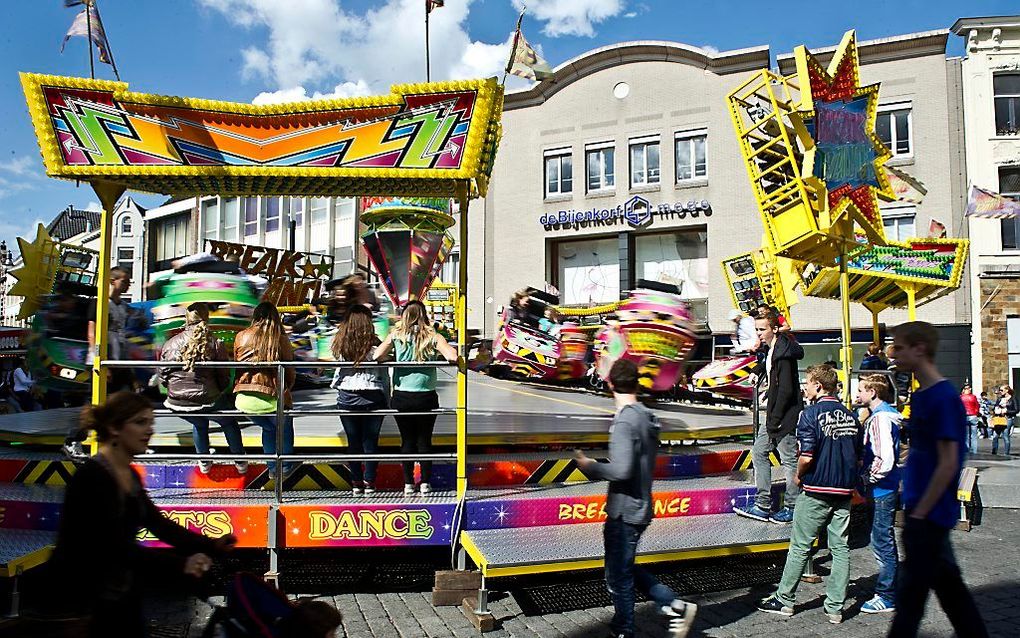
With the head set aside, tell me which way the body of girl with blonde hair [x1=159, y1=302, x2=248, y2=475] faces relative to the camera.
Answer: away from the camera

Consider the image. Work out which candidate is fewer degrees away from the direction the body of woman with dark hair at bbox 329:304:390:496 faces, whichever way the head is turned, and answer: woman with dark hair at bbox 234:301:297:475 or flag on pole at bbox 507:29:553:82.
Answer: the flag on pole

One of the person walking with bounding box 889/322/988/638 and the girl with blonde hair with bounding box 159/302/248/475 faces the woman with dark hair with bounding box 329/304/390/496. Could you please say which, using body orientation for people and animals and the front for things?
the person walking

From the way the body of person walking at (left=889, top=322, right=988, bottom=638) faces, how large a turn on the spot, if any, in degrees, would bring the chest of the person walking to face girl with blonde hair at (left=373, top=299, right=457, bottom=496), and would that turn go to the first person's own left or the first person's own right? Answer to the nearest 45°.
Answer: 0° — they already face them

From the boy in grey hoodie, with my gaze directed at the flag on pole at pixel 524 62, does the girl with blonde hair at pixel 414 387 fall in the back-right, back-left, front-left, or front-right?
front-left

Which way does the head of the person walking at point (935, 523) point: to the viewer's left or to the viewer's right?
to the viewer's left

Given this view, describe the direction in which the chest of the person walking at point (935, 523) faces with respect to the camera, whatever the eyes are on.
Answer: to the viewer's left

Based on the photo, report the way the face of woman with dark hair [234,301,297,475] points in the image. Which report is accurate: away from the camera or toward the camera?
away from the camera

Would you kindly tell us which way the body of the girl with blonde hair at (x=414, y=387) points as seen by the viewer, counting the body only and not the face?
away from the camera

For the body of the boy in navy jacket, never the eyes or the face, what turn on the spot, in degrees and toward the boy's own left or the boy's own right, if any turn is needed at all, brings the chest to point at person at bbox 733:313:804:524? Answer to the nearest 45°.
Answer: approximately 45° to the boy's own right

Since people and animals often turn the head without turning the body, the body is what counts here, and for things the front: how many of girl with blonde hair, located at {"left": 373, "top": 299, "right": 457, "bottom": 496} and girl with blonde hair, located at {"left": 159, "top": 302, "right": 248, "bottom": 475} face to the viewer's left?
0

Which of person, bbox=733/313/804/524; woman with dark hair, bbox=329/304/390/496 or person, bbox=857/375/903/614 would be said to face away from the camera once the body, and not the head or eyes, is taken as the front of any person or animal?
the woman with dark hair

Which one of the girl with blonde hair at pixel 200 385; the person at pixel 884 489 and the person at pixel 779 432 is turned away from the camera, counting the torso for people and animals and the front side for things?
the girl with blonde hair
